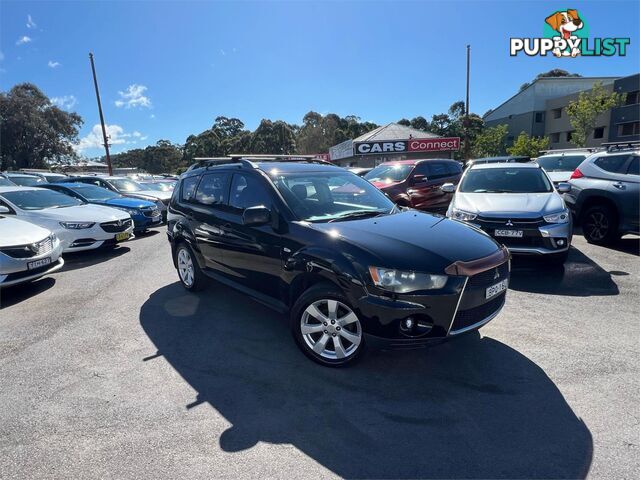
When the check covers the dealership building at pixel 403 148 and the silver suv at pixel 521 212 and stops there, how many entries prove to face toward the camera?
2

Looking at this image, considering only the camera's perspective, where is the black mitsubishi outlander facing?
facing the viewer and to the right of the viewer

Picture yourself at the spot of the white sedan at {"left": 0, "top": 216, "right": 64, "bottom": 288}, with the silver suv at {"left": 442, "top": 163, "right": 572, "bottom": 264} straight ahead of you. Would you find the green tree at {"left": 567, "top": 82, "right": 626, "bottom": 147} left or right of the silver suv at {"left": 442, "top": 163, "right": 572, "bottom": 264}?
left

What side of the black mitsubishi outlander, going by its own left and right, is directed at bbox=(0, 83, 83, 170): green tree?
back

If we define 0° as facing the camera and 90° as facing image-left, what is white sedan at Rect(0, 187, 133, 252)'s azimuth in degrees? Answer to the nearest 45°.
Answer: approximately 315°

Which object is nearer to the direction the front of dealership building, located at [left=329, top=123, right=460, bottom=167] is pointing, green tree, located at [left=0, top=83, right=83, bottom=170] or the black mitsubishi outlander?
the black mitsubishi outlander

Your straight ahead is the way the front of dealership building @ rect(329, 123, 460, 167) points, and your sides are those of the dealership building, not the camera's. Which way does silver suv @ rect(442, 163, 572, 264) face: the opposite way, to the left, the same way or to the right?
the same way

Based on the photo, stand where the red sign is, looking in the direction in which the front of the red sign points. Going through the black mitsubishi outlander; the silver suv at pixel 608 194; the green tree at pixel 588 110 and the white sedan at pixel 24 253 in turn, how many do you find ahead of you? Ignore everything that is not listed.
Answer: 3

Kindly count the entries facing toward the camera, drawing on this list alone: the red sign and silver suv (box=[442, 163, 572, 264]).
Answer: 2

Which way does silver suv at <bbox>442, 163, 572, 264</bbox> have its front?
toward the camera

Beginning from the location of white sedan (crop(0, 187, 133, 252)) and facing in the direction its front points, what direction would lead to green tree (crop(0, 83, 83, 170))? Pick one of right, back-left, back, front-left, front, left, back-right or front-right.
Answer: back-left

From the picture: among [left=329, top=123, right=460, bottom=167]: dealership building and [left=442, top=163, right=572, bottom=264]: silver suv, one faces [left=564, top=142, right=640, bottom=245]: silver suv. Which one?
the dealership building

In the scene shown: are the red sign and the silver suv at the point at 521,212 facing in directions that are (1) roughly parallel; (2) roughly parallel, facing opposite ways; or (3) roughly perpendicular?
roughly parallel

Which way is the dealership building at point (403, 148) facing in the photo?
toward the camera

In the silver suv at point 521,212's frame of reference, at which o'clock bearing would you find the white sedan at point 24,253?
The white sedan is roughly at 2 o'clock from the silver suv.

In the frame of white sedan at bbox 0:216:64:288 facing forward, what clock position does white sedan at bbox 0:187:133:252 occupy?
white sedan at bbox 0:187:133:252 is roughly at 8 o'clock from white sedan at bbox 0:216:64:288.

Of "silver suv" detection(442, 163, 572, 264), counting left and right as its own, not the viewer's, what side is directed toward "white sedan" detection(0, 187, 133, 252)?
right
